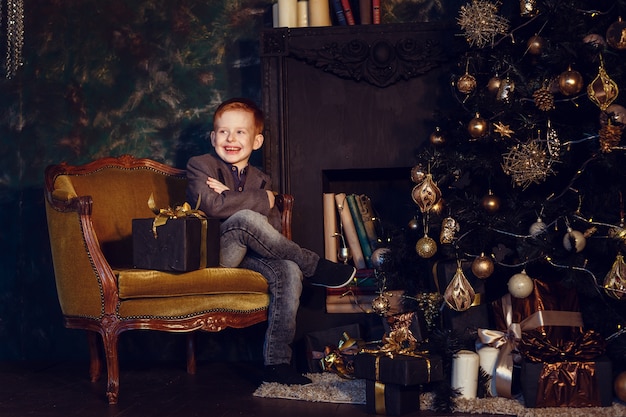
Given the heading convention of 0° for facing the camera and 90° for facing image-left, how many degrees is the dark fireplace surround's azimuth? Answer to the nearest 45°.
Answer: approximately 0°

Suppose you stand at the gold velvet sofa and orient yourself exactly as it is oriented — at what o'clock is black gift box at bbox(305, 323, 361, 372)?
The black gift box is roughly at 10 o'clock from the gold velvet sofa.

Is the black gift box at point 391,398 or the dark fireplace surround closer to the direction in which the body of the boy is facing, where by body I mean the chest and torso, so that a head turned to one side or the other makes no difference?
the black gift box

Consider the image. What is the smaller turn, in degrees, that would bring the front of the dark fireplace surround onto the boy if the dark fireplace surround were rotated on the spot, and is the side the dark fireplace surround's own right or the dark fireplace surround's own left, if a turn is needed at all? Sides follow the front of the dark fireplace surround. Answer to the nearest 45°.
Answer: approximately 45° to the dark fireplace surround's own right

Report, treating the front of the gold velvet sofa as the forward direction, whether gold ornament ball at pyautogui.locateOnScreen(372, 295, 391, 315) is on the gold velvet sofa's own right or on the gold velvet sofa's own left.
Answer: on the gold velvet sofa's own left

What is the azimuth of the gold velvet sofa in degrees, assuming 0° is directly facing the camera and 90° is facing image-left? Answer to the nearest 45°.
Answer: approximately 315°
